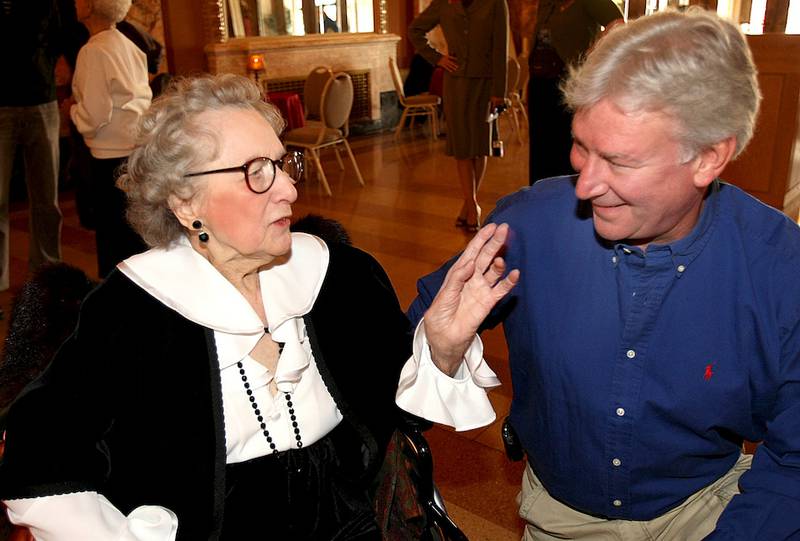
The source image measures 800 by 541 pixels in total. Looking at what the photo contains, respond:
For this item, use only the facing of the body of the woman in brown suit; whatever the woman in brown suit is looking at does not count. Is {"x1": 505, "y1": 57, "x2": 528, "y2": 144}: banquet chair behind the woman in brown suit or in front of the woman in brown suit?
behind

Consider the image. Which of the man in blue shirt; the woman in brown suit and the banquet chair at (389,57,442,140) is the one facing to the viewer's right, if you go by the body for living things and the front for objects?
the banquet chair

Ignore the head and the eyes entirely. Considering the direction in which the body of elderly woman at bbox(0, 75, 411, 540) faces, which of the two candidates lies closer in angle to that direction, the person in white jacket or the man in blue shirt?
the man in blue shirt

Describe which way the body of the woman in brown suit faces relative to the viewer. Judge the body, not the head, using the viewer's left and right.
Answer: facing the viewer

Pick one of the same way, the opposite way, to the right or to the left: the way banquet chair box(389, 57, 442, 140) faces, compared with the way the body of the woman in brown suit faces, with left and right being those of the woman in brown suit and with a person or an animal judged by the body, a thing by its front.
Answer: to the left

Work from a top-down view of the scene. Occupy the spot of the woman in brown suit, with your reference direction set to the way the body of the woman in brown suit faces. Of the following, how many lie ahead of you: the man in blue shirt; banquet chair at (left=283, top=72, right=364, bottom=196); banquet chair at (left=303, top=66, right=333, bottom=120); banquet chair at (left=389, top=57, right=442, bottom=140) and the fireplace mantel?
1

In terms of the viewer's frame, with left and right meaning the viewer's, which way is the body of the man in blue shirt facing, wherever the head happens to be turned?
facing the viewer and to the left of the viewer

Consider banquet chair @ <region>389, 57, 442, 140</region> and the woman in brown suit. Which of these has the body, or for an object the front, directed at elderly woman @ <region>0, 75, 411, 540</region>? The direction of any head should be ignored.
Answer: the woman in brown suit

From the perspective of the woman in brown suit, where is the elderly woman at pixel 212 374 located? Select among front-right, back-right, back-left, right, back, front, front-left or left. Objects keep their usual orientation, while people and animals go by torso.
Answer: front

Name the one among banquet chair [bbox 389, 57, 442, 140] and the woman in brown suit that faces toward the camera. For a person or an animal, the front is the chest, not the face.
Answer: the woman in brown suit

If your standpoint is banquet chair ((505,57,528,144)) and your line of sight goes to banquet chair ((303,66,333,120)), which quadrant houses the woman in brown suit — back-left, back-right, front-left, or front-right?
front-left

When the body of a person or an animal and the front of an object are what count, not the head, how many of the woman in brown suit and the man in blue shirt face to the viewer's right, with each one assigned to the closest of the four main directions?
0

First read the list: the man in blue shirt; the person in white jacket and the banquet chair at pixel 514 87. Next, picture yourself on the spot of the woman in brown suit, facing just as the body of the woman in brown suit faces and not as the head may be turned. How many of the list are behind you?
1

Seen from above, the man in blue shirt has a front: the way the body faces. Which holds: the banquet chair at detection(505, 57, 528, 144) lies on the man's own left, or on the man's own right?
on the man's own right

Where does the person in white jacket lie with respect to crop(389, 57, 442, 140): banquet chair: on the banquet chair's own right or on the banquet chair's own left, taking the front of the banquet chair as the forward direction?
on the banquet chair's own right

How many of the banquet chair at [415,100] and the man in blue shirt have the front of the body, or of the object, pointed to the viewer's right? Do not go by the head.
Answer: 1

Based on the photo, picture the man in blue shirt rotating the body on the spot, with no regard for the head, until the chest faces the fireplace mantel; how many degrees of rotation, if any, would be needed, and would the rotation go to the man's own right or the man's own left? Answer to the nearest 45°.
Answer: approximately 90° to the man's own right

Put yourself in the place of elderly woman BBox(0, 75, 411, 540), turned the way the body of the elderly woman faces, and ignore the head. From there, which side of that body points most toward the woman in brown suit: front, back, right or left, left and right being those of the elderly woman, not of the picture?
left
